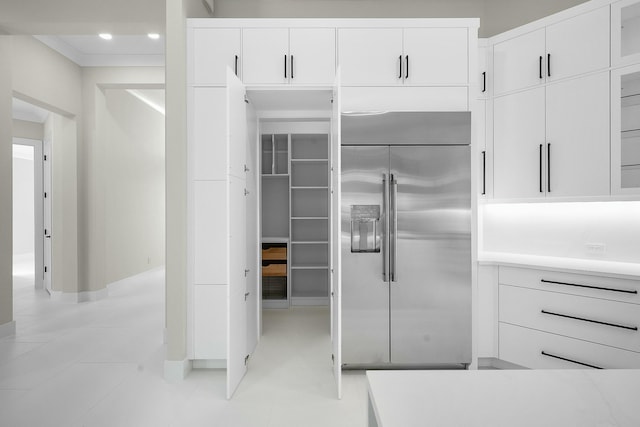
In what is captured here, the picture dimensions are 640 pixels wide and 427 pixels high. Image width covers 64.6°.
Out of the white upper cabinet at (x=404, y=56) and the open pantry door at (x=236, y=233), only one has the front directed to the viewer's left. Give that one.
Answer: the open pantry door

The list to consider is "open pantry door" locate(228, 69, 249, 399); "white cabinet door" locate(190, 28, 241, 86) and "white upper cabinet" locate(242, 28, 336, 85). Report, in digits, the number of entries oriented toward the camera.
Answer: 2

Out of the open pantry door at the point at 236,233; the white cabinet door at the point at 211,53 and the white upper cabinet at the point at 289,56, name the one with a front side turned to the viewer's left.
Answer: the open pantry door

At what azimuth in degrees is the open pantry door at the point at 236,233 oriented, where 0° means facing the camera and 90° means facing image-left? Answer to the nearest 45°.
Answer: approximately 90°

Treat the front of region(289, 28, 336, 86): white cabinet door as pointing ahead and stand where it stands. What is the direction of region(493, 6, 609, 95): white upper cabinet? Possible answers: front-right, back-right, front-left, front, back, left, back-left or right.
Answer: left

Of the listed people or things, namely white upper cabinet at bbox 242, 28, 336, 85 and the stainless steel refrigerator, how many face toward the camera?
2

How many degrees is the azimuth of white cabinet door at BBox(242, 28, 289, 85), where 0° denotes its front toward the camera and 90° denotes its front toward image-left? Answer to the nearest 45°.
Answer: approximately 0°

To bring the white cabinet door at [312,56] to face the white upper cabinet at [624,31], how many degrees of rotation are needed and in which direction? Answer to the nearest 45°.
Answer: approximately 90° to its left

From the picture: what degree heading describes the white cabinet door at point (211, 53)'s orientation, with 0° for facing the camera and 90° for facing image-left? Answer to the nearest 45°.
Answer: approximately 0°

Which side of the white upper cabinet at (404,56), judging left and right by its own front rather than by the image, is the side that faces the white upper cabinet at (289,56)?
right

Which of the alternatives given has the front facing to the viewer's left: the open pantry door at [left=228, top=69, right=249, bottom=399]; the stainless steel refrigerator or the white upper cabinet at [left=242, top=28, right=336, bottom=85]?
the open pantry door
